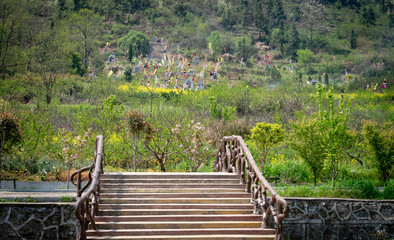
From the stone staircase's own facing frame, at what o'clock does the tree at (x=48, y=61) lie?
The tree is roughly at 5 o'clock from the stone staircase.

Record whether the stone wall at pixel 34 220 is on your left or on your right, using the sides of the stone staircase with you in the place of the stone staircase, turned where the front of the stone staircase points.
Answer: on your right

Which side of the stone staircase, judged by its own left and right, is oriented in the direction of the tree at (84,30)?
back

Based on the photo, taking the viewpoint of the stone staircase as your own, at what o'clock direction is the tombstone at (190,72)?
The tombstone is roughly at 6 o'clock from the stone staircase.

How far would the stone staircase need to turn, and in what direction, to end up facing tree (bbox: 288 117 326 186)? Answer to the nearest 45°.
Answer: approximately 135° to its left

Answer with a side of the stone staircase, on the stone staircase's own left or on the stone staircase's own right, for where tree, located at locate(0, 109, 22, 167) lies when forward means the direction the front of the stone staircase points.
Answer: on the stone staircase's own right

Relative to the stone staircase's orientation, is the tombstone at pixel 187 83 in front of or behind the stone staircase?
behind

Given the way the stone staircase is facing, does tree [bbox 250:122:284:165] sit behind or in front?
behind

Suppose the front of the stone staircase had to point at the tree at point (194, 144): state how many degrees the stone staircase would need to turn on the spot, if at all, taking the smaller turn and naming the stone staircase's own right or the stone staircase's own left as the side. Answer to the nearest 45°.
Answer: approximately 180°

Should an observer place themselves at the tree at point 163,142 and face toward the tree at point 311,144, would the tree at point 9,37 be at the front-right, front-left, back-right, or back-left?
back-left

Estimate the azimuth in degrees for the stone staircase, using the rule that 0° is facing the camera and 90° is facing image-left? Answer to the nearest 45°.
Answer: approximately 0°
